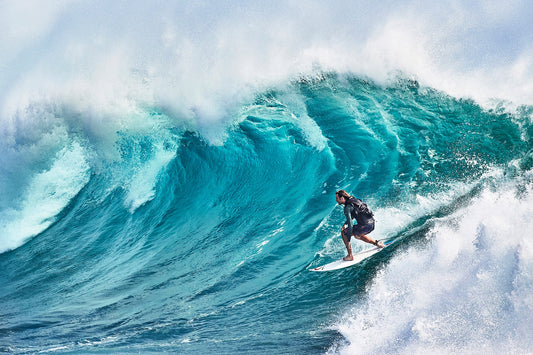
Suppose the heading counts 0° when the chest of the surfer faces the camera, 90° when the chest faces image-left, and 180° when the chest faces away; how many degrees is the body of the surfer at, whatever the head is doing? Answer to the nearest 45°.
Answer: approximately 90°
